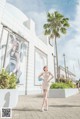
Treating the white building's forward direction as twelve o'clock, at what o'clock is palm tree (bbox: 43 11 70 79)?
The palm tree is roughly at 9 o'clock from the white building.

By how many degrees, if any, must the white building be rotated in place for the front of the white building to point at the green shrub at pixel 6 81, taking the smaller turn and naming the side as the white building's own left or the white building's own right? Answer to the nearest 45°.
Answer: approximately 45° to the white building's own right

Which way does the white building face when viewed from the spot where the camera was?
facing the viewer and to the right of the viewer

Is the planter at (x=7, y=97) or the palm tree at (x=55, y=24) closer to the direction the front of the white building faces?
the planter

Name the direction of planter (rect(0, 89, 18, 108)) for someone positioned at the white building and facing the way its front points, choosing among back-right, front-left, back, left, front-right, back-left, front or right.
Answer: front-right

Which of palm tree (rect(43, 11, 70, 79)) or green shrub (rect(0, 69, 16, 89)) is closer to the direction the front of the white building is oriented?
the green shrub
